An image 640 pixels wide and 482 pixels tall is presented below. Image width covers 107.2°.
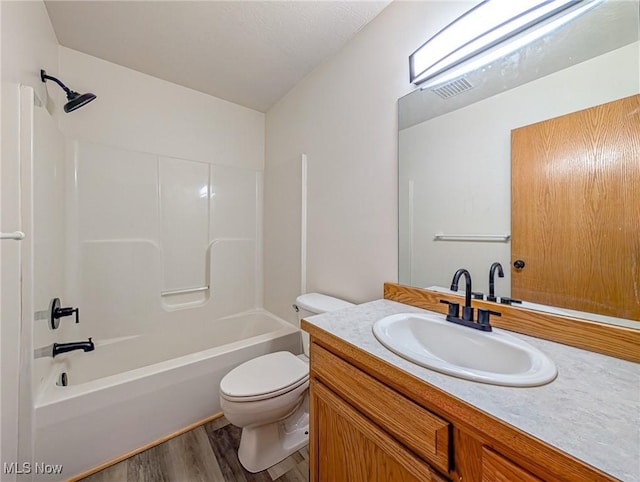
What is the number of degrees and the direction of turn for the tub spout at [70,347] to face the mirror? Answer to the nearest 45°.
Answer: approximately 45° to its right

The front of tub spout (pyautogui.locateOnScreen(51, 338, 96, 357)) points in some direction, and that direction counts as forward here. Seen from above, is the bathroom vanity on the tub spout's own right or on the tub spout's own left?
on the tub spout's own right

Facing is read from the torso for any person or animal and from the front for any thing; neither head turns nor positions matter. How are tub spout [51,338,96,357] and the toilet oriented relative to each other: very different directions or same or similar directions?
very different directions

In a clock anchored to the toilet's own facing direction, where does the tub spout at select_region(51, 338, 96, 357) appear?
The tub spout is roughly at 2 o'clock from the toilet.

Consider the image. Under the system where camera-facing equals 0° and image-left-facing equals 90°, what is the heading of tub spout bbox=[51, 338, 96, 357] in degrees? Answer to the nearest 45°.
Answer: approximately 270°

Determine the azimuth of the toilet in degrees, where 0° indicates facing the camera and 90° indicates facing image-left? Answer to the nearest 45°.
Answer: approximately 45°

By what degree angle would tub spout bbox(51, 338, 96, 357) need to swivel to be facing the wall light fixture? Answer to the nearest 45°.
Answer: approximately 45° to its right

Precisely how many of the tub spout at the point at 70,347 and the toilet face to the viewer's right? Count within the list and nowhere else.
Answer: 1
